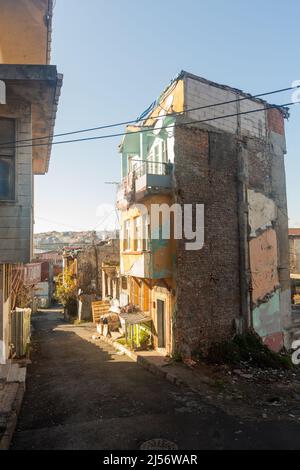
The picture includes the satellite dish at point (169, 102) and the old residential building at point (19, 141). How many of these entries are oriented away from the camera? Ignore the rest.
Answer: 0

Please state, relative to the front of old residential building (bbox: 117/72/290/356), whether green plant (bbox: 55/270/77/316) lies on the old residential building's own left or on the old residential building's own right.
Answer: on the old residential building's own right

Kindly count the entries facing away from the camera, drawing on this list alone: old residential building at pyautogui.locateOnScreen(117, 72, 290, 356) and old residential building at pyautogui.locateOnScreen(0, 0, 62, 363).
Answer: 0

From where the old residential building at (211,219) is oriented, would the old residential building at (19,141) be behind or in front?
in front

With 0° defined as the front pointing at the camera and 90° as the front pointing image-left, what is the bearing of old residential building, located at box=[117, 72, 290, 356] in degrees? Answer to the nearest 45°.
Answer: approximately 45°

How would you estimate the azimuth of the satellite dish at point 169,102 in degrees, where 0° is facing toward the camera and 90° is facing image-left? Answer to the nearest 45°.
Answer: approximately 45°
